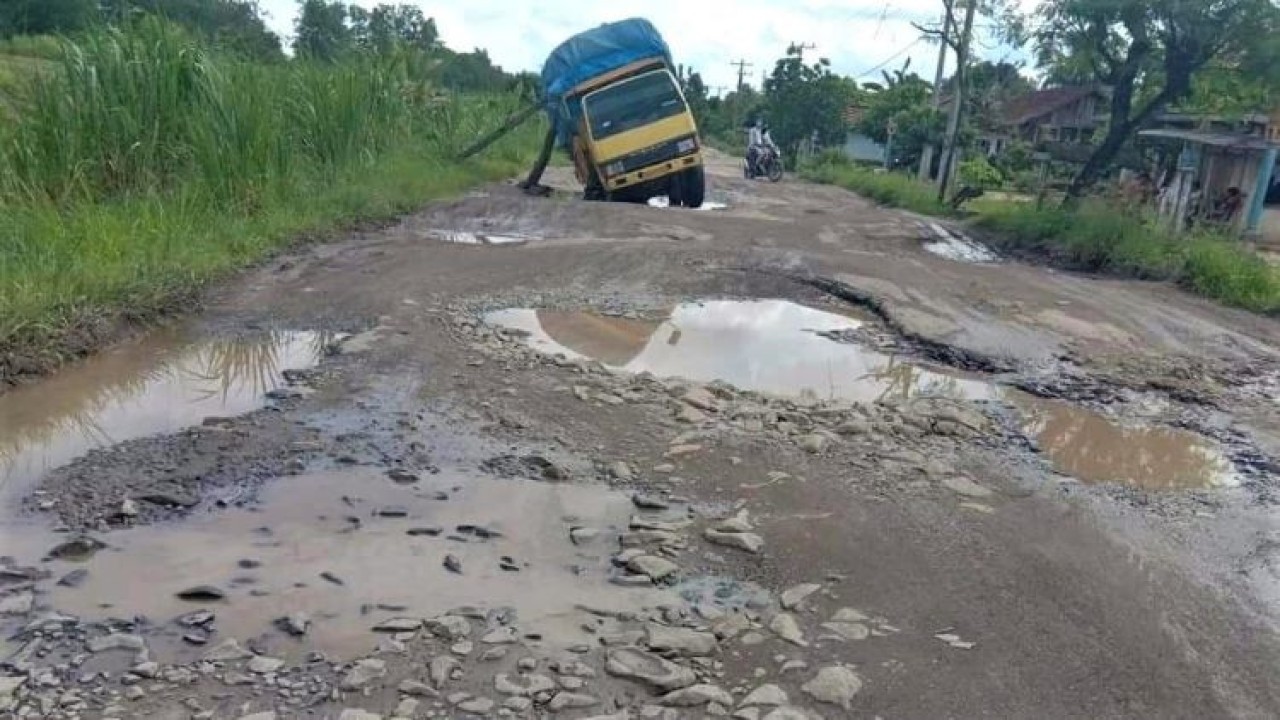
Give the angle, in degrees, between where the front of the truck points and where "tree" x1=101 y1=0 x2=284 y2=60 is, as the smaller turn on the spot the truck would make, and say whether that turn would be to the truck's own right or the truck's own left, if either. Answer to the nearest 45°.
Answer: approximately 90° to the truck's own right

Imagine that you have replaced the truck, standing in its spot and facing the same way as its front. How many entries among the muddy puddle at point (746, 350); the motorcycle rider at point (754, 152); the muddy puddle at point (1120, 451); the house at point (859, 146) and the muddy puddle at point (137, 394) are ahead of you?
3

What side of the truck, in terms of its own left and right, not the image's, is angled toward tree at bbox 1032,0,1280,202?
left

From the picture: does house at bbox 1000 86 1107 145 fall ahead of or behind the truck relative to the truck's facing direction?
behind

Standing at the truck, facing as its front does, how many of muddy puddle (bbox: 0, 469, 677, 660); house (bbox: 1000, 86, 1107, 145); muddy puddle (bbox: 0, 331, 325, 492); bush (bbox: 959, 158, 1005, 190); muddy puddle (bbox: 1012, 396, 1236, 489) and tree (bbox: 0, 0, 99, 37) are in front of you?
3

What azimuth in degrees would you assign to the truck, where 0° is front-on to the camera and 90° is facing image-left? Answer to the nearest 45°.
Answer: approximately 0°

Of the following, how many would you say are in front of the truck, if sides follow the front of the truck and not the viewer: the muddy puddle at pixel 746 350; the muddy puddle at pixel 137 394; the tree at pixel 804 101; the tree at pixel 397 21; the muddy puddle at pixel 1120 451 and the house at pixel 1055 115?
3

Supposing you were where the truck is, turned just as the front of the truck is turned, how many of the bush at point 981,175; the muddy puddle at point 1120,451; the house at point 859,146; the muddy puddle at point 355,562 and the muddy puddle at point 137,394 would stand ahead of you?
3

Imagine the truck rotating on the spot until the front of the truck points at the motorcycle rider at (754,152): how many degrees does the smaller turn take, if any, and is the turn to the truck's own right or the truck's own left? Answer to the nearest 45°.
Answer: approximately 180°

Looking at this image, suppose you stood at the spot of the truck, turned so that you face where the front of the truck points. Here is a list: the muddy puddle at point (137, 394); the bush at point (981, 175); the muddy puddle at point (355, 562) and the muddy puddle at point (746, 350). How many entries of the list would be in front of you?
3
